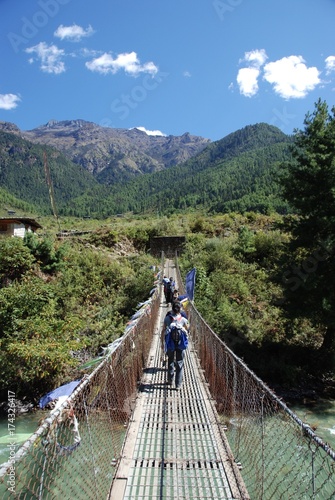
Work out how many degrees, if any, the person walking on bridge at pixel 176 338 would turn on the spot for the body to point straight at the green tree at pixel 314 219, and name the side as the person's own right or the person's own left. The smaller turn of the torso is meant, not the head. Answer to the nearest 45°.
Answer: approximately 45° to the person's own right

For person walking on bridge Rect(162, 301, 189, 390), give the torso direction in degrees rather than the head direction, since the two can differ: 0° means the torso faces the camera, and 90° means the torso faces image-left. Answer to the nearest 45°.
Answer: approximately 180°
